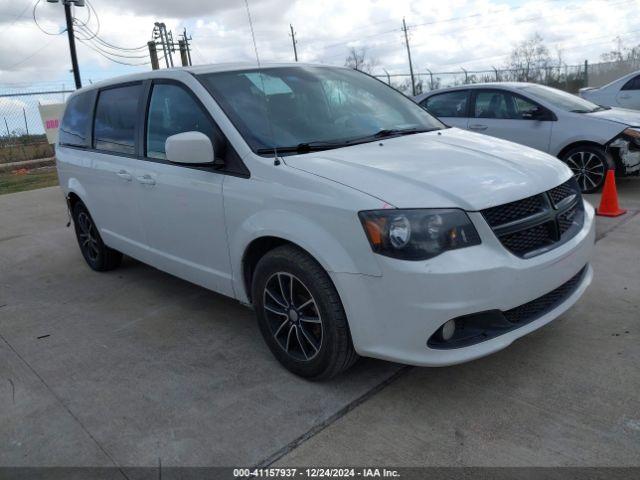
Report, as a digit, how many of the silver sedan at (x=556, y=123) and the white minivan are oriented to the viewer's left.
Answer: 0

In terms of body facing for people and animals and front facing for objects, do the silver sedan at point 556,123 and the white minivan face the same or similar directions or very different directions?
same or similar directions

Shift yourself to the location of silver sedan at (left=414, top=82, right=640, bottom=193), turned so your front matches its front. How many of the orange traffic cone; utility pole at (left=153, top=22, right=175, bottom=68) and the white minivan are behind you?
1

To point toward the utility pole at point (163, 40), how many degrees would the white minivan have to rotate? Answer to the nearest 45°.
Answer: approximately 135° to its left

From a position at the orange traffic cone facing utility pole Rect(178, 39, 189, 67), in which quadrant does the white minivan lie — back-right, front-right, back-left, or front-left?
back-left

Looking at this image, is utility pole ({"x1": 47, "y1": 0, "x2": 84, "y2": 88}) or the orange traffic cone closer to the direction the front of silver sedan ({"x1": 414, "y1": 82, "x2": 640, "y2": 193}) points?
the orange traffic cone

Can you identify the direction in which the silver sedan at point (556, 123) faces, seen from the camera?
facing the viewer and to the right of the viewer

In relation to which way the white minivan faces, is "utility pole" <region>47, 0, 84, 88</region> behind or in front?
behind

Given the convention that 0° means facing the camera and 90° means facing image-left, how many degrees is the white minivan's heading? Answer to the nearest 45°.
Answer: approximately 315°

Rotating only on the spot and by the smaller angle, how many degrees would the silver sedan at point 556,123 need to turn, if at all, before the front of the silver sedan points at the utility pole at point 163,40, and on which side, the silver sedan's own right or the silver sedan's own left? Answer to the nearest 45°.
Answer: approximately 180°

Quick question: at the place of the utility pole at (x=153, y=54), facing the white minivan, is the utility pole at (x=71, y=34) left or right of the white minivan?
right

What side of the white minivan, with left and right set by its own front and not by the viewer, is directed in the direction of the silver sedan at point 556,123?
left
